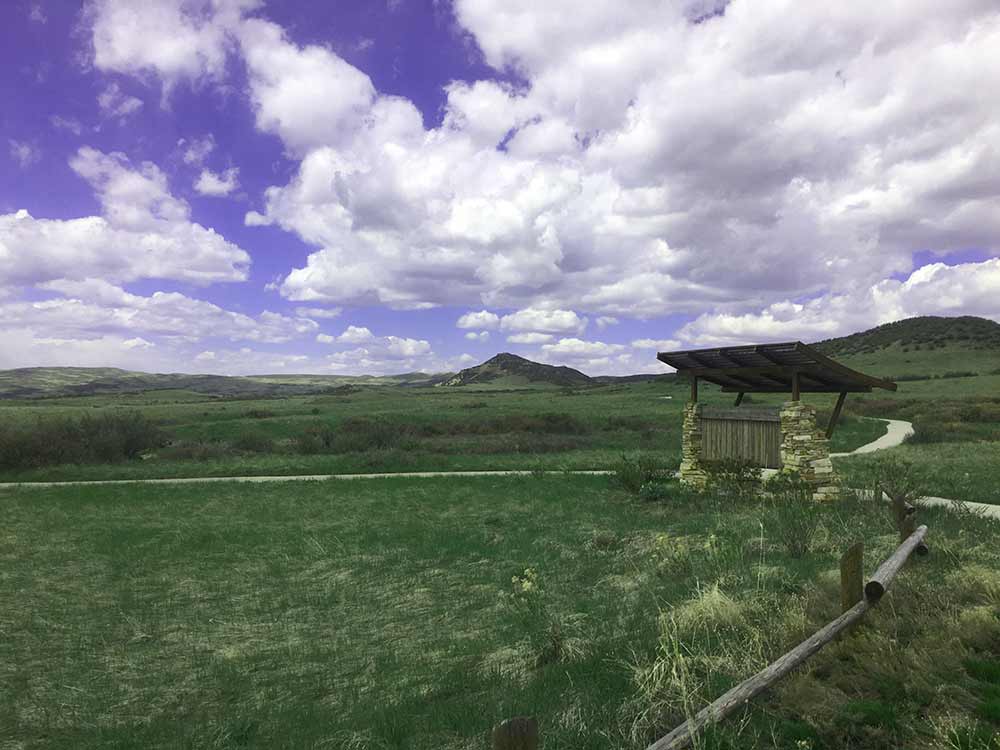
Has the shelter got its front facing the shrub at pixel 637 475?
no

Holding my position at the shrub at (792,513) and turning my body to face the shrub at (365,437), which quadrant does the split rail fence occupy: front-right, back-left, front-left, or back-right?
back-left

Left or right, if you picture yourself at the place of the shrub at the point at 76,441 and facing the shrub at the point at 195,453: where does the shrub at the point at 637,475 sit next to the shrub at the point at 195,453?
right

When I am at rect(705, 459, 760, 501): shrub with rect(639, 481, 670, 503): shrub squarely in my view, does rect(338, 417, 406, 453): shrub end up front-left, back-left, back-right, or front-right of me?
front-right
